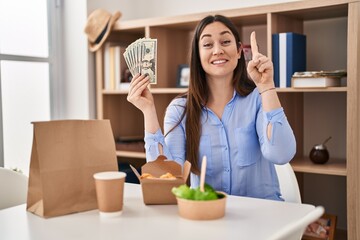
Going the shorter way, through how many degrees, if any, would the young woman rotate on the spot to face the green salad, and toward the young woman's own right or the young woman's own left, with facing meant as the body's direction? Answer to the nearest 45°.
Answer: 0° — they already face it

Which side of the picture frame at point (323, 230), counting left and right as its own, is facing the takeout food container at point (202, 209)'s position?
front

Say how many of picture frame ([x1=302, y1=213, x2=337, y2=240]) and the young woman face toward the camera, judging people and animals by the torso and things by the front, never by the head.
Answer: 2

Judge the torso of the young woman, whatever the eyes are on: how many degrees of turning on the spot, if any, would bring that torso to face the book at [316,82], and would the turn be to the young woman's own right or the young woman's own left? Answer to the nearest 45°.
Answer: approximately 135° to the young woman's own left

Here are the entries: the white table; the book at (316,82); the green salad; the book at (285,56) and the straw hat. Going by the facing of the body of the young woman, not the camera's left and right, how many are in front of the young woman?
2

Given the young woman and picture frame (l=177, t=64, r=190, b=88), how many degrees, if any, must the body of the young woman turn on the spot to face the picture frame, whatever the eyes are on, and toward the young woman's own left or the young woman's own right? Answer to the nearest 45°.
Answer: approximately 180°

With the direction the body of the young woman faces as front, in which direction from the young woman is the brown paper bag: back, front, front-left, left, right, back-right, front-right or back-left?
front-right

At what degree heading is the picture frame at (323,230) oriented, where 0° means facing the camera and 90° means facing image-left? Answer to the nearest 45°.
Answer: approximately 0°

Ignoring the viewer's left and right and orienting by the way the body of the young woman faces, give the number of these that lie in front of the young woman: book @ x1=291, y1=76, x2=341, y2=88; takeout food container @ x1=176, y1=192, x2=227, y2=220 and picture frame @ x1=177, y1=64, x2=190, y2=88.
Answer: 1

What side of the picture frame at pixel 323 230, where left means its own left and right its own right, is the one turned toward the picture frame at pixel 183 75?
right

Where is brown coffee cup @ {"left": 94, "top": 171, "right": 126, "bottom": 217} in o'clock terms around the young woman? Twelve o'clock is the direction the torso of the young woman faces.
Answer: The brown coffee cup is roughly at 1 o'clock from the young woman.

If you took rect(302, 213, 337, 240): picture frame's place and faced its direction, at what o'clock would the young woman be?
The young woman is roughly at 1 o'clock from the picture frame.

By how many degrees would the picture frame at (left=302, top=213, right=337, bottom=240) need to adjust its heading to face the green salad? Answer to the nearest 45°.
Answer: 0° — it already faces it
